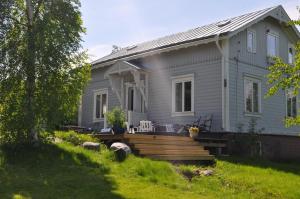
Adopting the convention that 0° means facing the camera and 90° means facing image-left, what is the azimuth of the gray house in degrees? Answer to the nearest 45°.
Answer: approximately 45°

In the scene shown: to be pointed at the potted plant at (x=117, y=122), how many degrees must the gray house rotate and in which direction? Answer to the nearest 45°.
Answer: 0° — it already faces it

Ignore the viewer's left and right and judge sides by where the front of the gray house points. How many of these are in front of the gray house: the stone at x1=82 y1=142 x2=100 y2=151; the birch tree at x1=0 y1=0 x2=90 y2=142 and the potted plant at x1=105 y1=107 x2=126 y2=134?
3

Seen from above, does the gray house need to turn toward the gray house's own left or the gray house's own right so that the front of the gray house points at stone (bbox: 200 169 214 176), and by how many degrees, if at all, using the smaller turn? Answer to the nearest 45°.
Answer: approximately 45° to the gray house's own left

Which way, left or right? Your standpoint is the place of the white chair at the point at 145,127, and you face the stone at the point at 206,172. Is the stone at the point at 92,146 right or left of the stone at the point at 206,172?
right
